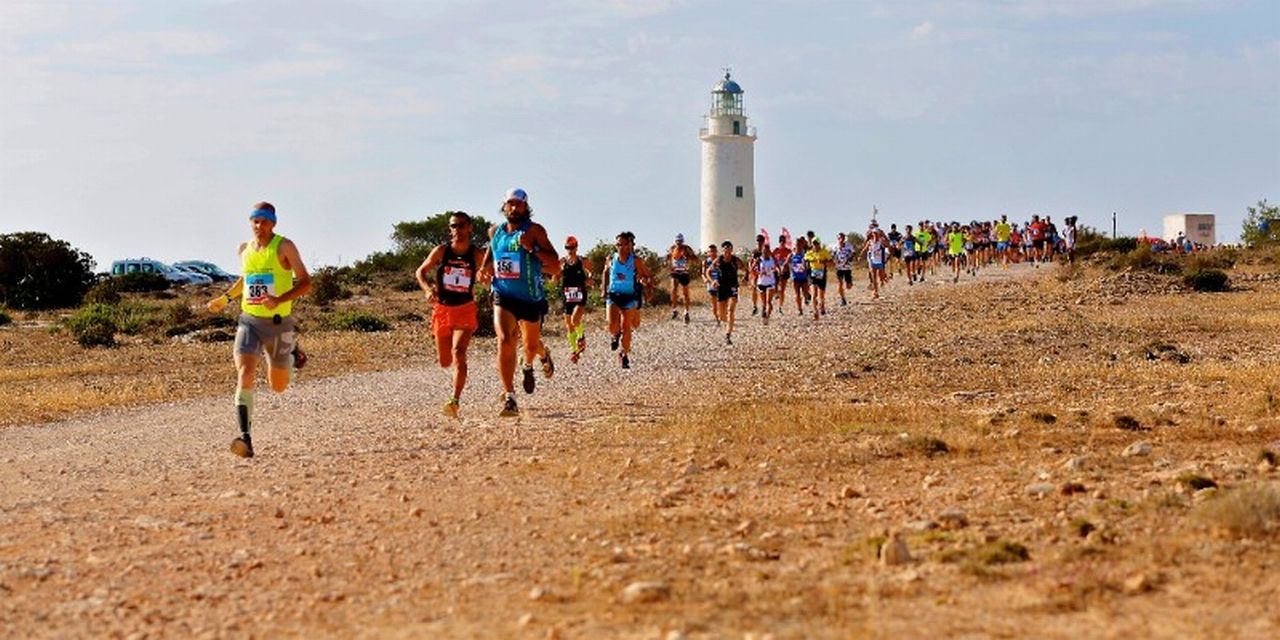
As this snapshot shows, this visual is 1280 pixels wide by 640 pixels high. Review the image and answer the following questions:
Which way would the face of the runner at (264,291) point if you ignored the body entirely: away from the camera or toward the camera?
toward the camera

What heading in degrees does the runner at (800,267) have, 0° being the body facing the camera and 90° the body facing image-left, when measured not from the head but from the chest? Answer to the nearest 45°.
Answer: approximately 45°

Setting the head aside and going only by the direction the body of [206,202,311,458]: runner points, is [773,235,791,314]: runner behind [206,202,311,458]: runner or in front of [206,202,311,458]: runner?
behind

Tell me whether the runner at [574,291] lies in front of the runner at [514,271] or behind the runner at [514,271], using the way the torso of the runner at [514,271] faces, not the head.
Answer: behind

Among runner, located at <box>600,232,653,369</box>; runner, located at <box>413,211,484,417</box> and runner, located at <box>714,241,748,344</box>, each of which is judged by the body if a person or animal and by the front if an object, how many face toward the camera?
3

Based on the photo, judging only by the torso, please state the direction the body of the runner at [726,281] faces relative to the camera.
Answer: toward the camera

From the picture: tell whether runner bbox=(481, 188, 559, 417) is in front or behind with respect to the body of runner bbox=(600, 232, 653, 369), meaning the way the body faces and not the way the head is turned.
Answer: in front

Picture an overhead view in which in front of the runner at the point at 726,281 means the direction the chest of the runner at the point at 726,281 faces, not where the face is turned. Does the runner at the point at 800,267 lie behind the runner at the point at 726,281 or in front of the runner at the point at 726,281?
behind

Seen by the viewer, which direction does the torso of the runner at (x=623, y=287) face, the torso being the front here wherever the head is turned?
toward the camera

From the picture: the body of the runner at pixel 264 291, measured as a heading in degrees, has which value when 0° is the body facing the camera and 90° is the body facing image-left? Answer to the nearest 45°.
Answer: approximately 45°

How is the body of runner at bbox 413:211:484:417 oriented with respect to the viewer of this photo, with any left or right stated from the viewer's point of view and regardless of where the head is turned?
facing the viewer
